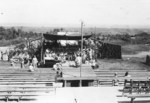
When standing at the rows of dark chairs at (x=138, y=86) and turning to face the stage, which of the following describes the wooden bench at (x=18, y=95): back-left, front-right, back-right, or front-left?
front-left

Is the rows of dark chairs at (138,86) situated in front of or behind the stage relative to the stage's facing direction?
in front

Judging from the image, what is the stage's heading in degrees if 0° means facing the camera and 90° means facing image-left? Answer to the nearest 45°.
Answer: approximately 0°

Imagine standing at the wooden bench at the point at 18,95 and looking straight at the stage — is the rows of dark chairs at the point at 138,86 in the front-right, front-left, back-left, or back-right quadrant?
front-right

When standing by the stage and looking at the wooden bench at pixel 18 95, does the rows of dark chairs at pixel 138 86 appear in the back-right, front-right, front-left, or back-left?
back-left

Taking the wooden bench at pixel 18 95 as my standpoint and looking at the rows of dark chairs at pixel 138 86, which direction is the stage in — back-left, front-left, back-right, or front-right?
front-left

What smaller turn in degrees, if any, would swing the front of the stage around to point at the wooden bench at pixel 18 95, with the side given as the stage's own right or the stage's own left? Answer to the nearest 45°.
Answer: approximately 45° to the stage's own right
